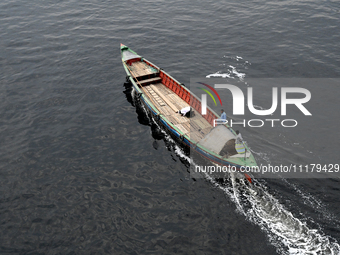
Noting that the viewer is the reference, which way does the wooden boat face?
facing away from the viewer and to the left of the viewer
